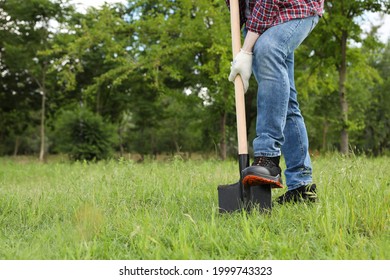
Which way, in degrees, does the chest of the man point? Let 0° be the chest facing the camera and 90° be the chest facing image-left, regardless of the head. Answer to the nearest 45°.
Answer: approximately 90°

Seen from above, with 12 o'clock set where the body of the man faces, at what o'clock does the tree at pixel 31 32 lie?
The tree is roughly at 2 o'clock from the man.

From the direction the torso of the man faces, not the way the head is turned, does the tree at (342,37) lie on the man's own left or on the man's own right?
on the man's own right

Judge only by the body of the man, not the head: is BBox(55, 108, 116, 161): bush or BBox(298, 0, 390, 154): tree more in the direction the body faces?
the bush

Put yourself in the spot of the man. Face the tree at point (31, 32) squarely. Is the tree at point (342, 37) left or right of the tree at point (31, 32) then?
right
